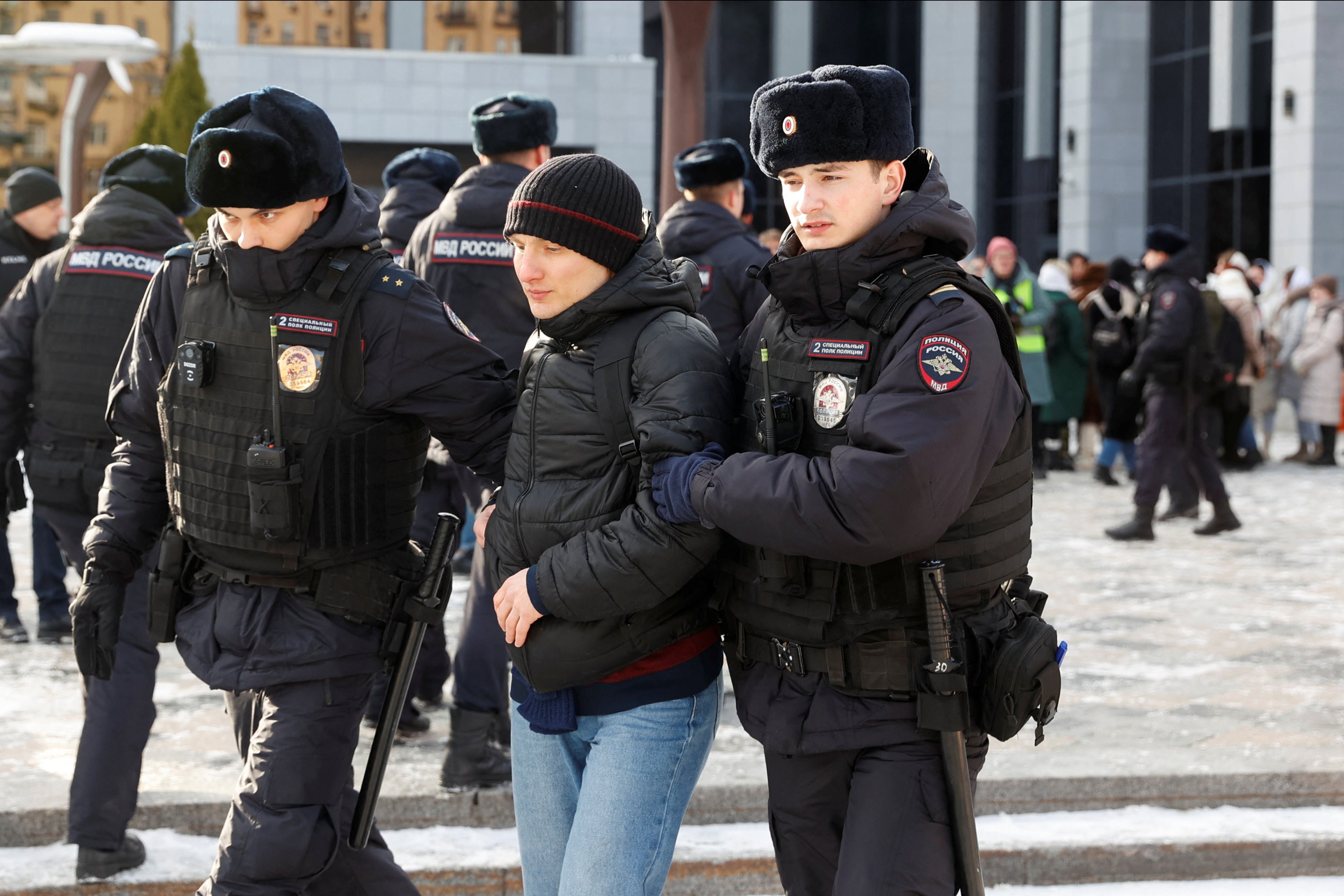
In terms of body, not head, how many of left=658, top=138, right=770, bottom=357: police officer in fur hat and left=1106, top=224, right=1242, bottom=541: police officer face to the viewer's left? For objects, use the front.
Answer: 1

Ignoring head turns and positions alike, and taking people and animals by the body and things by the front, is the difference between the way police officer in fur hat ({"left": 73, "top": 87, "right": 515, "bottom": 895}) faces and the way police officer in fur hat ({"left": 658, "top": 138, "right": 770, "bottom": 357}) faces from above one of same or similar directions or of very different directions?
very different directions

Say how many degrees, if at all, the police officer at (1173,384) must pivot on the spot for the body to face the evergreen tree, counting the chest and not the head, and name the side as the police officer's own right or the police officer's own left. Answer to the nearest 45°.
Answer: approximately 45° to the police officer's own right

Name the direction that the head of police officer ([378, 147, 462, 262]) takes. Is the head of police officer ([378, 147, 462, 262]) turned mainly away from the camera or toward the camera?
away from the camera

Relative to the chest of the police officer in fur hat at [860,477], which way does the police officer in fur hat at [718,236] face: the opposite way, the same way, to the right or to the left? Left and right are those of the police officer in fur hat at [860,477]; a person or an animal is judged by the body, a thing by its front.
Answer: the opposite way

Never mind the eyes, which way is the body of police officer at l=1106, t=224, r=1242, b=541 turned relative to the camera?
to the viewer's left

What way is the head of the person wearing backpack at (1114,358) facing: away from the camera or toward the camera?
away from the camera

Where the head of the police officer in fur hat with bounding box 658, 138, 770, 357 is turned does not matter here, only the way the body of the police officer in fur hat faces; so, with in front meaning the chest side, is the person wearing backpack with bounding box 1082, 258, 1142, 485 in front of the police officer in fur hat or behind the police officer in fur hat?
in front

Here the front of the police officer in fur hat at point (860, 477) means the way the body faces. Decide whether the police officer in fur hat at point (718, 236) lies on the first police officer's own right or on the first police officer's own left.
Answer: on the first police officer's own right

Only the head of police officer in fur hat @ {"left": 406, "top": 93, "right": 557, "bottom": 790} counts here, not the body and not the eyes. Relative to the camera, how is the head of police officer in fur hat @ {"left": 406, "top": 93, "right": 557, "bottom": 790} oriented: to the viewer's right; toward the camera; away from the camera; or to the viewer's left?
away from the camera

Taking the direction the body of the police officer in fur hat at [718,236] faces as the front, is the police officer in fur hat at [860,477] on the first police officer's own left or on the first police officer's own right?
on the first police officer's own right

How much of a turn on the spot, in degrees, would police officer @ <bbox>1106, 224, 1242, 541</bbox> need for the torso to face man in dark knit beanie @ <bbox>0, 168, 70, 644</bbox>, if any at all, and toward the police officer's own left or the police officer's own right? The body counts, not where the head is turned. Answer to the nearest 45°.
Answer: approximately 45° to the police officer's own left
